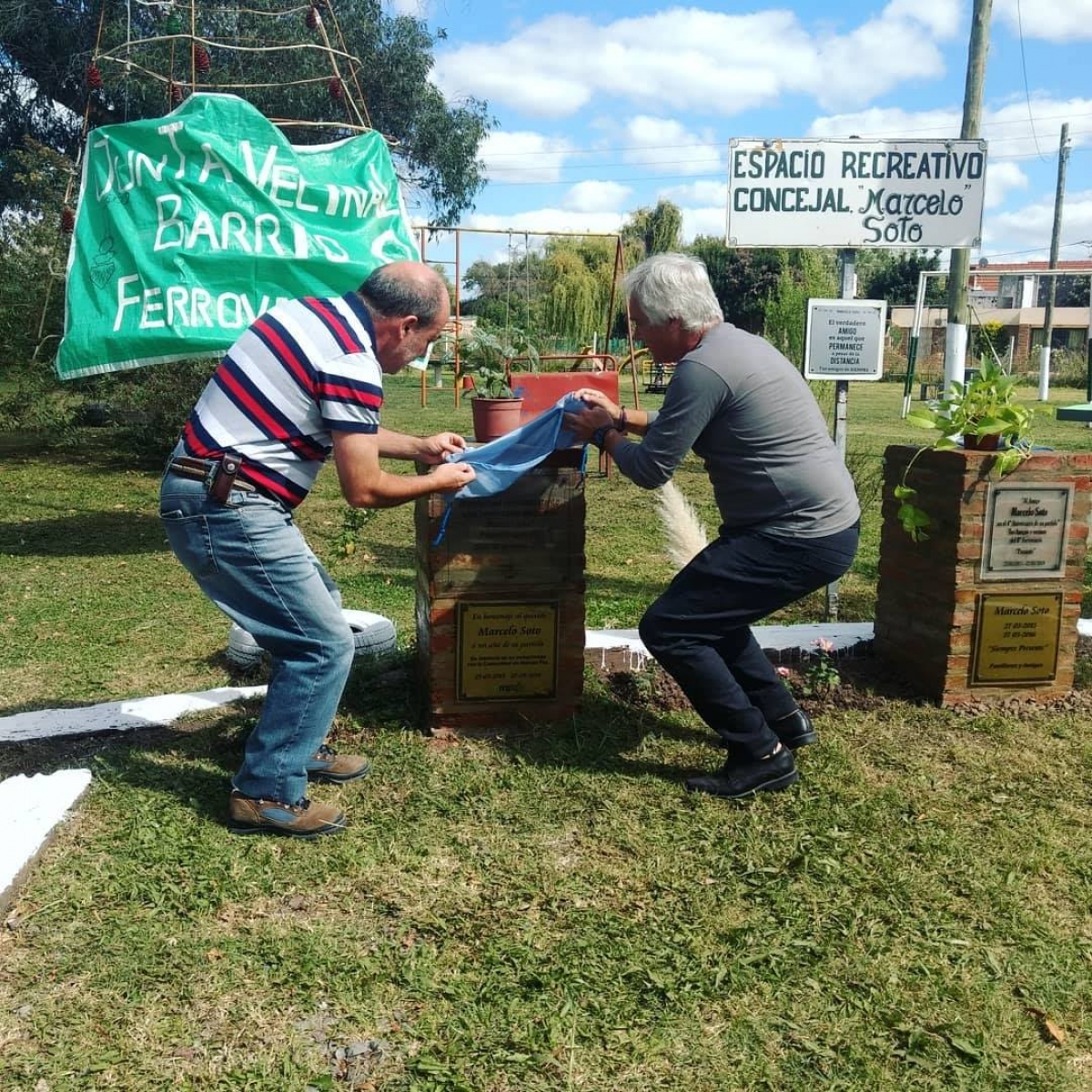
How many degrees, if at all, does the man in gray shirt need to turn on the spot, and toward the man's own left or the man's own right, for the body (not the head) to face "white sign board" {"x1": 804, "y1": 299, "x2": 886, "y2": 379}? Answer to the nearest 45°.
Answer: approximately 90° to the man's own right

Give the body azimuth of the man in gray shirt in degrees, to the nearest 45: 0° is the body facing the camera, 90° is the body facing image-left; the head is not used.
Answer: approximately 90°

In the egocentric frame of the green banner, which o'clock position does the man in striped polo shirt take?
The man in striped polo shirt is roughly at 12 o'clock from the green banner.

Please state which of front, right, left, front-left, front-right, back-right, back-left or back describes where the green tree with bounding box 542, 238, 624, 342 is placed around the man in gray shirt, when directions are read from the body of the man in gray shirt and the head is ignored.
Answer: right

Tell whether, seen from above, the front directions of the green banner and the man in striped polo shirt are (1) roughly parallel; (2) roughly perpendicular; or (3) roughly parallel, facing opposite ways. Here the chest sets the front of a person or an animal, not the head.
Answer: roughly perpendicular

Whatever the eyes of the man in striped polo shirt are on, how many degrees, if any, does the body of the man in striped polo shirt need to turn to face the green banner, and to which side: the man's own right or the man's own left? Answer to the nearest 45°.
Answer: approximately 90° to the man's own left

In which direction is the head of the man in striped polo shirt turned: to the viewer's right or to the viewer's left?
to the viewer's right

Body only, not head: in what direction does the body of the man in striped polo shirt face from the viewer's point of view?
to the viewer's right

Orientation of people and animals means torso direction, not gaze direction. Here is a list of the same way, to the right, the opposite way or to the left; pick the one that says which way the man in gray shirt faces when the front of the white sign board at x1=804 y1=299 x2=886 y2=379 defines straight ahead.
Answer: to the right

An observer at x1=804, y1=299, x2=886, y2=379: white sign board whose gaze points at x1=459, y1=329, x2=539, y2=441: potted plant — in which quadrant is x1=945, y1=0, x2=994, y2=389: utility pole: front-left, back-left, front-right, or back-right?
back-right

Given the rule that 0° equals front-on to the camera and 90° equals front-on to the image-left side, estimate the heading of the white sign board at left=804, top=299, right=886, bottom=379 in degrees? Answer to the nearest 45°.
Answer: approximately 0°

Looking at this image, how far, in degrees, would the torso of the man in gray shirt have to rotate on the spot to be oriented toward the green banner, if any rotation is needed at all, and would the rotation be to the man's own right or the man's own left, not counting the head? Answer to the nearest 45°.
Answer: approximately 45° to the man's own right
